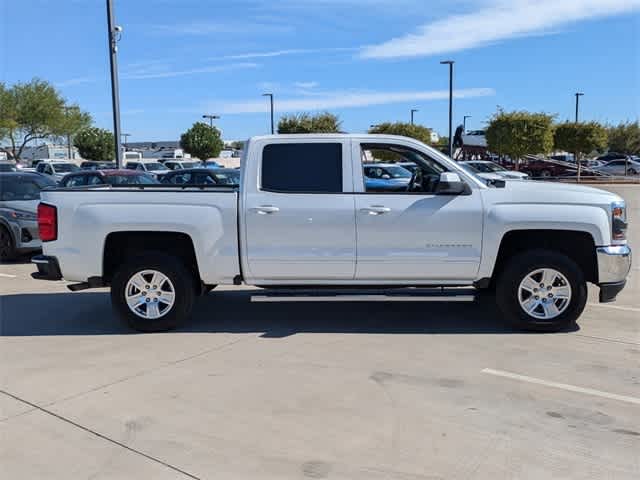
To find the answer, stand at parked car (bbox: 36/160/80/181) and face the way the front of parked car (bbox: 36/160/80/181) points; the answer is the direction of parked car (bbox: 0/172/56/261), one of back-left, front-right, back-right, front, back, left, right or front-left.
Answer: front-right

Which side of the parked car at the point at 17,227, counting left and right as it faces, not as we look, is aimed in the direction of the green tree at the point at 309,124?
left

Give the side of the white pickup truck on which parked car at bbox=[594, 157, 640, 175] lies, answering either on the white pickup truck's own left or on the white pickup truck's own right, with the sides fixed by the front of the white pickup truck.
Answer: on the white pickup truck's own left

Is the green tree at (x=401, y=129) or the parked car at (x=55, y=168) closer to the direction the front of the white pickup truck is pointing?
the green tree

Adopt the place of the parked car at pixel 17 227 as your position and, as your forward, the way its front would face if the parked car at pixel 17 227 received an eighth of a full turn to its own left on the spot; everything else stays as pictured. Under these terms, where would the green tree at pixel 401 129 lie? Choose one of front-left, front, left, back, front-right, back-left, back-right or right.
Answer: front-left

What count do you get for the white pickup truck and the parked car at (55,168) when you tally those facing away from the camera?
0

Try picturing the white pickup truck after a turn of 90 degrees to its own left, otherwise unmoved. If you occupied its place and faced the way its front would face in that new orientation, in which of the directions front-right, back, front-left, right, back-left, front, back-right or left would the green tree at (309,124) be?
front

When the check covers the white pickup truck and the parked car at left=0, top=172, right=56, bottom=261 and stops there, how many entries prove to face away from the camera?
0

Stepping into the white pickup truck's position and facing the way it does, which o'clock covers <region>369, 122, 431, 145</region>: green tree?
The green tree is roughly at 9 o'clock from the white pickup truck.

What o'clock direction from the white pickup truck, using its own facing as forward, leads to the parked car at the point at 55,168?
The parked car is roughly at 8 o'clock from the white pickup truck.

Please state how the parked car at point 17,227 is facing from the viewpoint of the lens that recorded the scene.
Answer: facing the viewer and to the right of the viewer

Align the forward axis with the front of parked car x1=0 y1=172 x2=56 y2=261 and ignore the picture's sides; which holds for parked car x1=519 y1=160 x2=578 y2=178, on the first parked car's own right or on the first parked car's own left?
on the first parked car's own left

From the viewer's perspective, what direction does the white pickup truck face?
to the viewer's right

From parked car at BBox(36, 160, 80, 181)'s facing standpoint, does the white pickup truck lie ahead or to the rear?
ahead
